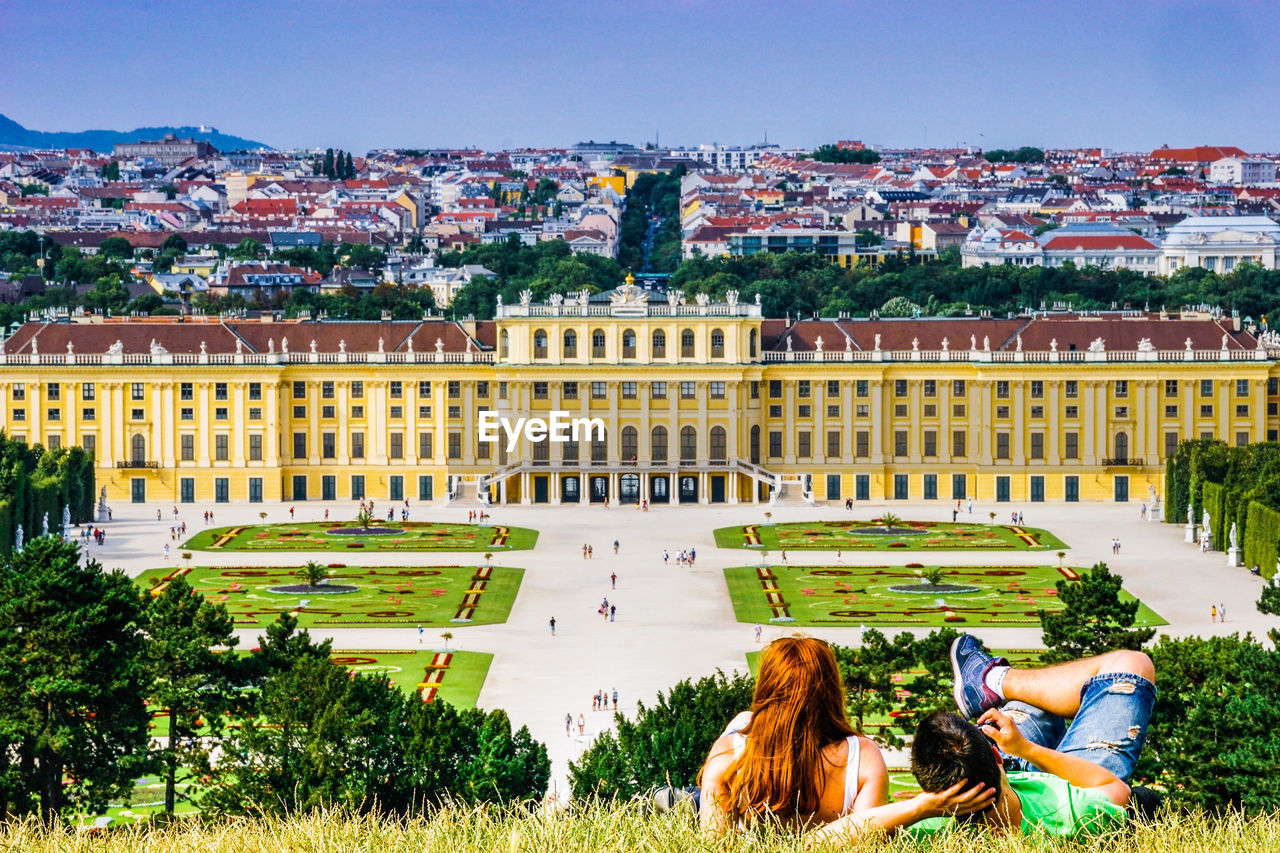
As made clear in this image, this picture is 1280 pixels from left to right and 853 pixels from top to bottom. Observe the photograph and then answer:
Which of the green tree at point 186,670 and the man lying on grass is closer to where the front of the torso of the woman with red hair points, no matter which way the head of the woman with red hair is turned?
the green tree

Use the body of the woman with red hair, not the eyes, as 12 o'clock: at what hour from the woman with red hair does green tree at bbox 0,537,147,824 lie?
The green tree is roughly at 11 o'clock from the woman with red hair.

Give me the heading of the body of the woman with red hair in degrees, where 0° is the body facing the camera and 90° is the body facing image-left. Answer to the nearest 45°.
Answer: approximately 180°

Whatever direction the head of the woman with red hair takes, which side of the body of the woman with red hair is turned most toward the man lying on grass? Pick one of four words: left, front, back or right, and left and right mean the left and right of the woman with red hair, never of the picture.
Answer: right

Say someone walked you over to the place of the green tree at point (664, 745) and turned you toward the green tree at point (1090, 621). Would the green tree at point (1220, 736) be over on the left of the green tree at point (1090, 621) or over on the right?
right

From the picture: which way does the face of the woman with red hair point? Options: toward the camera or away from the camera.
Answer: away from the camera

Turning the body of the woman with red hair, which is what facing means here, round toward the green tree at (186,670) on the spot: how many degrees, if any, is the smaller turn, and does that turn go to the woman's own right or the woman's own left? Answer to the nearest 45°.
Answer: approximately 45° to the woman's own left

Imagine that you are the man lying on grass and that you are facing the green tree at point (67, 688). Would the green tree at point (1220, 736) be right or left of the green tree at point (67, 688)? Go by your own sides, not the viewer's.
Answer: right
